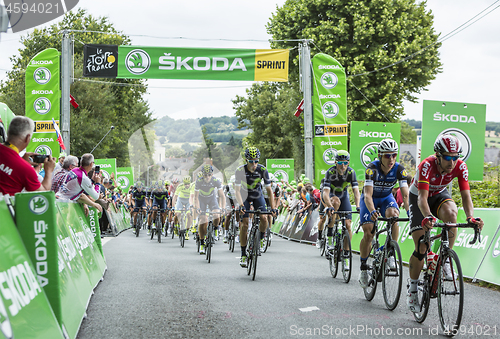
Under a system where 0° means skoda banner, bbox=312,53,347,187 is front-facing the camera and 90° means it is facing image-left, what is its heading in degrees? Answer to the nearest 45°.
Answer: approximately 0°

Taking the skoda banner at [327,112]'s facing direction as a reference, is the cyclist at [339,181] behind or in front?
in front

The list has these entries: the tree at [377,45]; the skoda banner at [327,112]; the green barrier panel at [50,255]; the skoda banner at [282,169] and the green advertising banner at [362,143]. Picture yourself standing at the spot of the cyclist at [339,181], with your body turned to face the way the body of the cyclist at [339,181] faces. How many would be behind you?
4

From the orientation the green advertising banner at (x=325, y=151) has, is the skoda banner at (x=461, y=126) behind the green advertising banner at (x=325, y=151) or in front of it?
in front

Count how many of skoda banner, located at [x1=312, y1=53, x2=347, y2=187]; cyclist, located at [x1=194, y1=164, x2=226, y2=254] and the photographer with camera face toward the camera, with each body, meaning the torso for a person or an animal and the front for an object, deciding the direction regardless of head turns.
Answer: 2

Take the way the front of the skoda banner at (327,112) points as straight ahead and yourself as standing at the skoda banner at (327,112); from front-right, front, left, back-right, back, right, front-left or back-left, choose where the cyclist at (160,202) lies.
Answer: right

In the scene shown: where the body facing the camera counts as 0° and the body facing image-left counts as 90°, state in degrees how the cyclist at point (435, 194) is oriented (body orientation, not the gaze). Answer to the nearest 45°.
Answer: approximately 315°

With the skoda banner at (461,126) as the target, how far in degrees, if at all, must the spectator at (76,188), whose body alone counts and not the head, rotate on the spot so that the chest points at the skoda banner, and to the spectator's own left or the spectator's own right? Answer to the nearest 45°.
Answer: approximately 45° to the spectator's own right

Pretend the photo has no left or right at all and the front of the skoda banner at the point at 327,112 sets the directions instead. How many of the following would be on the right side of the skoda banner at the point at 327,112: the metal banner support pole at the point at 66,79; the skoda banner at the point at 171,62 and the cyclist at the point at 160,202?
3

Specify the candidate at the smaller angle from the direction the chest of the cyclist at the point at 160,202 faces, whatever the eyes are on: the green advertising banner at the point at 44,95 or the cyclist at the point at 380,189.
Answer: the cyclist

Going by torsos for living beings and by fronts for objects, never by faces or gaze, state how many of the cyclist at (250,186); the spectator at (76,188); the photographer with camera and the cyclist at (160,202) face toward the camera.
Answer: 2

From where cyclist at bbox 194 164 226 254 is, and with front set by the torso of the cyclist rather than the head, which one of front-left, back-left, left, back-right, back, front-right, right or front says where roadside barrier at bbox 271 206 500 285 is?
front-left

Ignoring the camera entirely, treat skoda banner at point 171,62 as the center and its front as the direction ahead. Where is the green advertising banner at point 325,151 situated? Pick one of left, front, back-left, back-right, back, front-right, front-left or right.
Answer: left

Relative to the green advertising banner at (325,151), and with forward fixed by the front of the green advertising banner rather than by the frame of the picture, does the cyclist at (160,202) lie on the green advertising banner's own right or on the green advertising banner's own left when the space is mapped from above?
on the green advertising banner's own right
